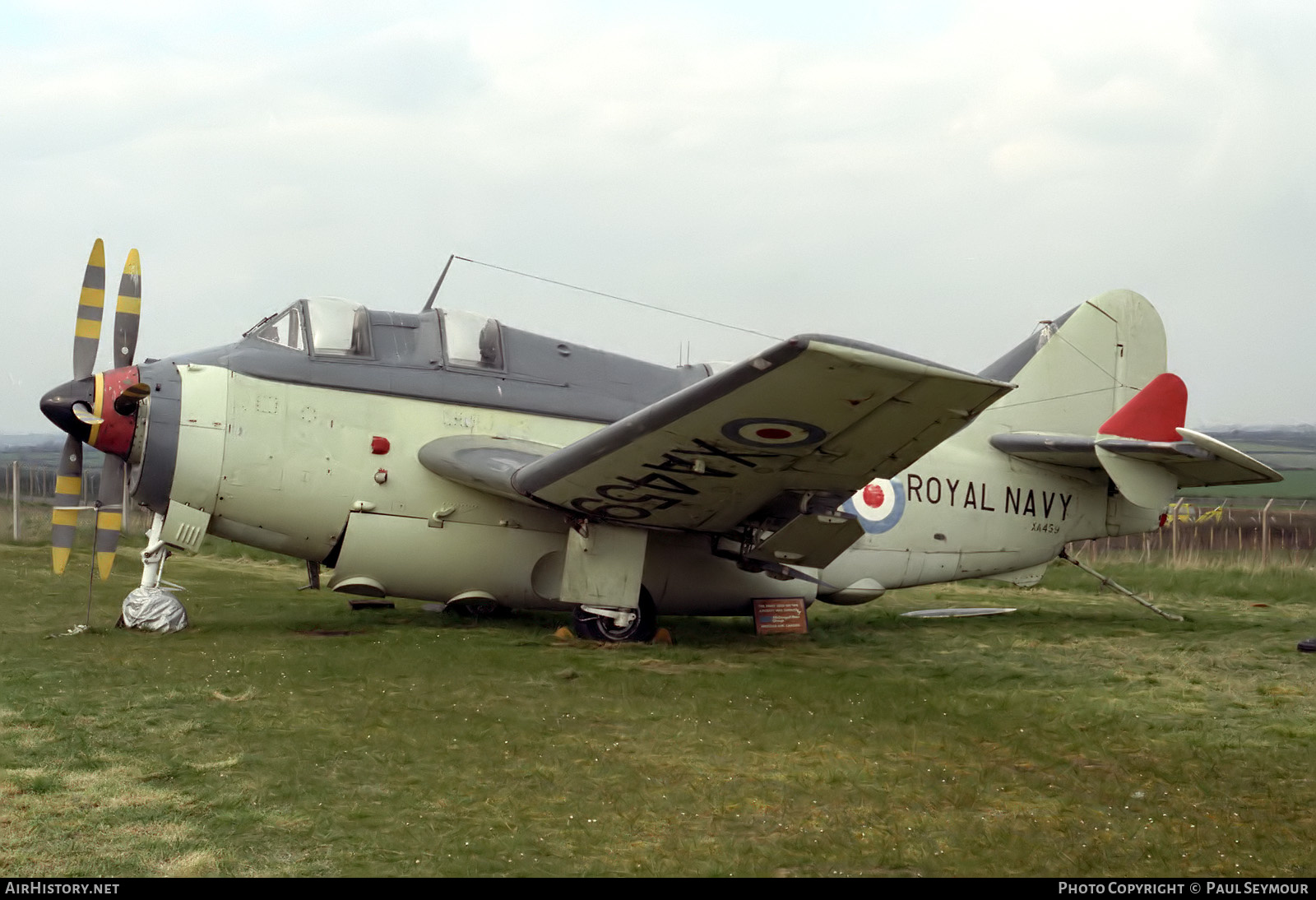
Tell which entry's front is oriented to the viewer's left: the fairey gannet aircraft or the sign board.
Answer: the fairey gannet aircraft

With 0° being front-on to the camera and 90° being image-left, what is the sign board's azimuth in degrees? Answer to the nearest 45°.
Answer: approximately 0°

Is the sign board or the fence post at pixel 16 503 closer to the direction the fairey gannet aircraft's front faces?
the fence post

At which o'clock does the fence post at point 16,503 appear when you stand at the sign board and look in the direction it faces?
The fence post is roughly at 4 o'clock from the sign board.

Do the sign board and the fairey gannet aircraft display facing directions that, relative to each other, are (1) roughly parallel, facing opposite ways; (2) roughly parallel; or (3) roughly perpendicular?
roughly perpendicular

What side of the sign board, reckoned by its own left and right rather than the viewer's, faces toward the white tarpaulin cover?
right

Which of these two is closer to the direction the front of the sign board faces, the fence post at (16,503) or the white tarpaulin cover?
the white tarpaulin cover

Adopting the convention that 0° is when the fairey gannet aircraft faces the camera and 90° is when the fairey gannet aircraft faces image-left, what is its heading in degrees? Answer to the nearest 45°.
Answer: approximately 90°

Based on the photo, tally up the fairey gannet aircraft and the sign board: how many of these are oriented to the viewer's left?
1

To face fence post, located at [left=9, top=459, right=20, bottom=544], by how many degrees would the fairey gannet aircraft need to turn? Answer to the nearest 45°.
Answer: approximately 45° to its right
